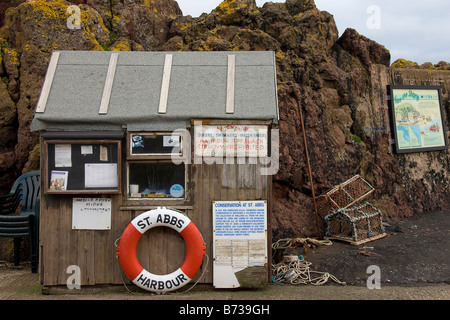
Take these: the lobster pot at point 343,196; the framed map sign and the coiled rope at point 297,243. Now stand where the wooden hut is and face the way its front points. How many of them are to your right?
0

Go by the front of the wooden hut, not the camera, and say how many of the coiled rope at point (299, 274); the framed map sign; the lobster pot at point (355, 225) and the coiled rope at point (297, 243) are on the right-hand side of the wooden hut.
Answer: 0

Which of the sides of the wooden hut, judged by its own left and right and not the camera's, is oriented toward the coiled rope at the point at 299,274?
left

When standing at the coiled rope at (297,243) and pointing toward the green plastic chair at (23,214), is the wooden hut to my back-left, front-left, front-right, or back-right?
front-left

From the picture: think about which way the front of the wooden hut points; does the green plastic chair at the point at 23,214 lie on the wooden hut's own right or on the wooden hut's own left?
on the wooden hut's own right

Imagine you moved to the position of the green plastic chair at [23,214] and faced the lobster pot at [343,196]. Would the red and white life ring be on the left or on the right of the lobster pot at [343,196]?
right

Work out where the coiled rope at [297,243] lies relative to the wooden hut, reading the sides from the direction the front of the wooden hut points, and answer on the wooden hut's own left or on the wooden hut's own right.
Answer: on the wooden hut's own left

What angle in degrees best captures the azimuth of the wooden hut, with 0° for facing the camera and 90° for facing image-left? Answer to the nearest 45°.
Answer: approximately 0°

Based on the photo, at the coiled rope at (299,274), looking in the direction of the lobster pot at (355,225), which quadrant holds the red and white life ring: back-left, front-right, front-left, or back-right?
back-left

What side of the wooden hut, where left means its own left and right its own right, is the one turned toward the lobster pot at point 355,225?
left
